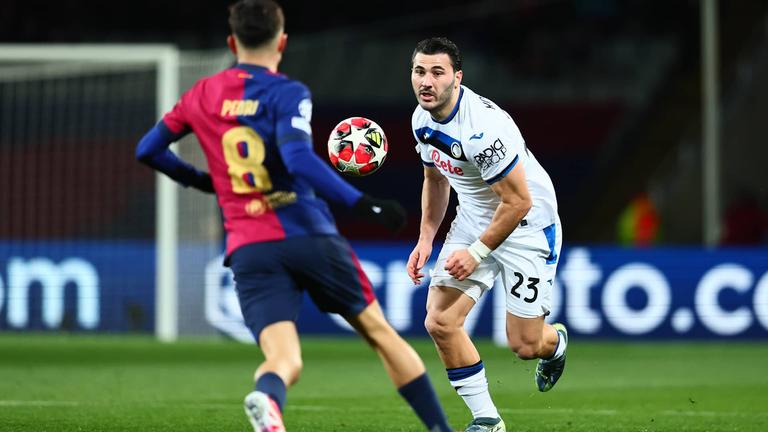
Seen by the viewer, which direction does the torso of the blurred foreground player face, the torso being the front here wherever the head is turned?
away from the camera

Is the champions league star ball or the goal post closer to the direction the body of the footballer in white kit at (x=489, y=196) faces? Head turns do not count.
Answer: the champions league star ball

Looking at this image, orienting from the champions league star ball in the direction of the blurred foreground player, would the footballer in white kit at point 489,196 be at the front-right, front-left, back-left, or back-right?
back-left

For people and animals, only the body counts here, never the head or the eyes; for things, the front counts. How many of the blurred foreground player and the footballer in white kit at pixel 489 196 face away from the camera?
1

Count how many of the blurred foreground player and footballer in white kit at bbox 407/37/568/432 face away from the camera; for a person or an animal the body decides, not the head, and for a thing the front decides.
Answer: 1

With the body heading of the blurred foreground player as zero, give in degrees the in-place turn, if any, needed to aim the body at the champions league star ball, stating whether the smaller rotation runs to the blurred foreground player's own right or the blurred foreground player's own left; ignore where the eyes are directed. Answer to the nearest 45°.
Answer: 0° — they already face it

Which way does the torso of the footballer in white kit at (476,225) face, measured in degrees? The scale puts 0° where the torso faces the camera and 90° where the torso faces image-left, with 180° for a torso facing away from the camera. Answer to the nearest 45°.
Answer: approximately 45°

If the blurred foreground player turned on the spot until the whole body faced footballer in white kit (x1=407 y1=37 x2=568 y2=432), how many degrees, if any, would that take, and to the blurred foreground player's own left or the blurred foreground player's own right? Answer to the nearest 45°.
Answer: approximately 45° to the blurred foreground player's own right

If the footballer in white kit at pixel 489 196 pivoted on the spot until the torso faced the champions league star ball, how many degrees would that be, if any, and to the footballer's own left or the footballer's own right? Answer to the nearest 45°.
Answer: approximately 45° to the footballer's own right

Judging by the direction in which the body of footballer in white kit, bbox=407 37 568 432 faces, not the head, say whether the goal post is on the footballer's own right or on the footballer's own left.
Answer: on the footballer's own right
